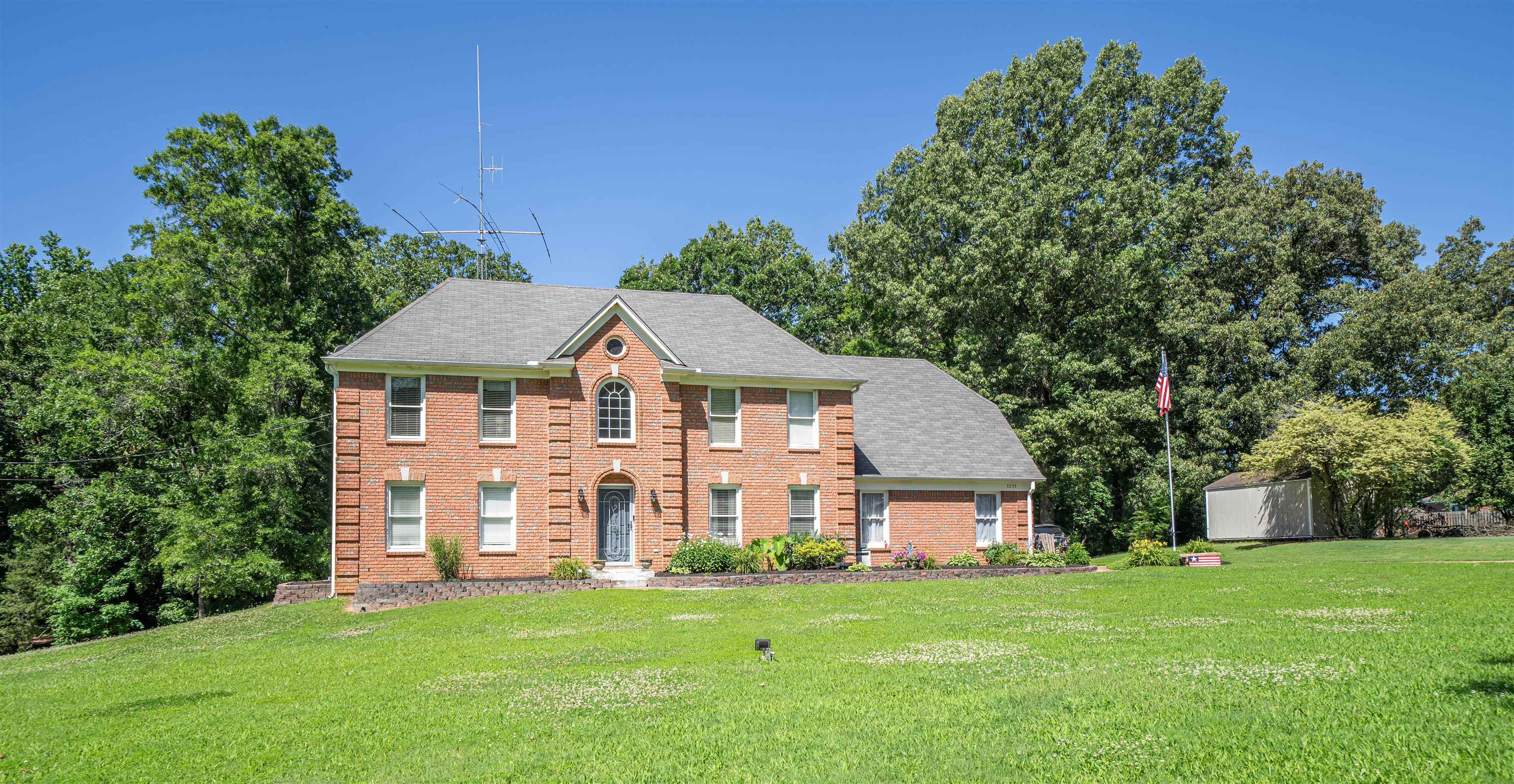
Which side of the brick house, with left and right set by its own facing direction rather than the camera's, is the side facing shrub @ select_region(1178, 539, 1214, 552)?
left

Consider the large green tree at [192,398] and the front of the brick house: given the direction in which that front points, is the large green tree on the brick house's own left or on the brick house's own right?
on the brick house's own right

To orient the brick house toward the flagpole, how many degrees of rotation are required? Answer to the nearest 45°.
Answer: approximately 135° to its left

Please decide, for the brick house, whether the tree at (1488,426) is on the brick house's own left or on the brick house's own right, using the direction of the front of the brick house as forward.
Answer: on the brick house's own left

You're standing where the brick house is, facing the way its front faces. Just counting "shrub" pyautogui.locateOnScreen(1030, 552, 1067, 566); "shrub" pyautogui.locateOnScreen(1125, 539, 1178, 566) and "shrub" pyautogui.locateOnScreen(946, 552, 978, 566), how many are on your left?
3

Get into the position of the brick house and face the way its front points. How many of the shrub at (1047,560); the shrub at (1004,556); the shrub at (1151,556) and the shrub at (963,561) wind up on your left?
4

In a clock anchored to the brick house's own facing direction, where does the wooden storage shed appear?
The wooden storage shed is roughly at 8 o'clock from the brick house.

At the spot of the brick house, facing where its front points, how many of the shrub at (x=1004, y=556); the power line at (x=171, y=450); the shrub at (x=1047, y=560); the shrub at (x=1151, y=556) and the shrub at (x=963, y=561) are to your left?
4

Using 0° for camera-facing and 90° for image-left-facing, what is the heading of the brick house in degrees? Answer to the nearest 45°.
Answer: approximately 0°

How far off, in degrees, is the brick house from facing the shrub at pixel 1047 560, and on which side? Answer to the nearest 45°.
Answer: approximately 90° to its left
